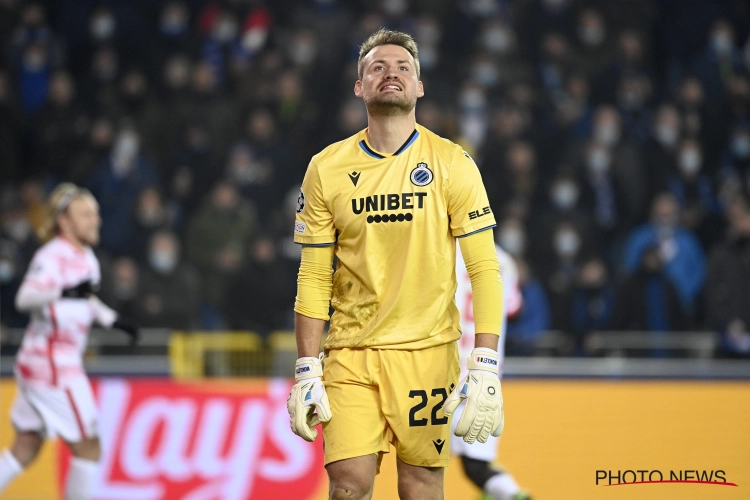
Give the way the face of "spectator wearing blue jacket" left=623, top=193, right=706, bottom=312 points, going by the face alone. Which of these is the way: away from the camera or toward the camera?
toward the camera

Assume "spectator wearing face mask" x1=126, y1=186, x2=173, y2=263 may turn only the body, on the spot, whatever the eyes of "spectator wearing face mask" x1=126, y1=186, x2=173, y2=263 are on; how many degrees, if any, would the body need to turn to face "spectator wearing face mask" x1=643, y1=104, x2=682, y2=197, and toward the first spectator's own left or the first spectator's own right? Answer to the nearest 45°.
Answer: approximately 90° to the first spectator's own left

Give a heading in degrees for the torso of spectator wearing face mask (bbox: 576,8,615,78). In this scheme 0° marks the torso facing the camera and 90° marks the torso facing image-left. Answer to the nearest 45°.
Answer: approximately 0°

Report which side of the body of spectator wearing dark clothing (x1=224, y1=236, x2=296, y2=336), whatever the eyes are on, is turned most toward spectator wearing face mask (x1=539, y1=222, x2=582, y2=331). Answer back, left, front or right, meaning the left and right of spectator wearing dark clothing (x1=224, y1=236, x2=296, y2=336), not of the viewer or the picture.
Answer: left

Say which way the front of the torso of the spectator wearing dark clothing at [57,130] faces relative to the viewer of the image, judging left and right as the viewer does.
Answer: facing the viewer

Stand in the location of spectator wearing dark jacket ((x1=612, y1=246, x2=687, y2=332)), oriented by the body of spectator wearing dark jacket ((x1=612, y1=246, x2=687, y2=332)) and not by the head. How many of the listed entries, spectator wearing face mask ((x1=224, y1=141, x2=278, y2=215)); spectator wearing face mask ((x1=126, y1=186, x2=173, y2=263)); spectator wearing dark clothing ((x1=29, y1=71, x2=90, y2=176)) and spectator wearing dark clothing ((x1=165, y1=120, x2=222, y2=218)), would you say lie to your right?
4

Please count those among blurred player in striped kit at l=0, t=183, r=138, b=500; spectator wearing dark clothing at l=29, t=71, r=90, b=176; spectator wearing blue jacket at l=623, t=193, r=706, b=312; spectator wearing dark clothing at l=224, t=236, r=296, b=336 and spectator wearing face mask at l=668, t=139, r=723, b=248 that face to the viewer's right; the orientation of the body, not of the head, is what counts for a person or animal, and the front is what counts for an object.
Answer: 1

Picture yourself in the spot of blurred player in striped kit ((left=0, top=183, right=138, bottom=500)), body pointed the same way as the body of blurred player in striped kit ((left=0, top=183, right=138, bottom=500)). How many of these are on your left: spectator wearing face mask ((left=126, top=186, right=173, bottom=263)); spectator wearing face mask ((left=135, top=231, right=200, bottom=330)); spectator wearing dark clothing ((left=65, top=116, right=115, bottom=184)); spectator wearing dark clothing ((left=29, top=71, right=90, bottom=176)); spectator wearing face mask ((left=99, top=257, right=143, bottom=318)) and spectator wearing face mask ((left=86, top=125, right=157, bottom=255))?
6

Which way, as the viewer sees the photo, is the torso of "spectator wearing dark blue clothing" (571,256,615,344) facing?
toward the camera

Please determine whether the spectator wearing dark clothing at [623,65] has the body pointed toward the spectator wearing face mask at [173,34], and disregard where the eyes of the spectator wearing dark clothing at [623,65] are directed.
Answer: no

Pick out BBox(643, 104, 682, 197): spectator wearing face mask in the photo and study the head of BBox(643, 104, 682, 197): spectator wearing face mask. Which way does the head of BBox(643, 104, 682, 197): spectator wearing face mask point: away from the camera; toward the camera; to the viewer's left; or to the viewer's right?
toward the camera

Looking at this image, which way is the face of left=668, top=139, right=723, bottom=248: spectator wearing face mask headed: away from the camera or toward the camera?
toward the camera

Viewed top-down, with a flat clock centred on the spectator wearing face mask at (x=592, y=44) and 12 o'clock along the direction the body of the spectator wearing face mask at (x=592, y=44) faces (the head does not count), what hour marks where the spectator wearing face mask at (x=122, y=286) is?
the spectator wearing face mask at (x=122, y=286) is roughly at 2 o'clock from the spectator wearing face mask at (x=592, y=44).
